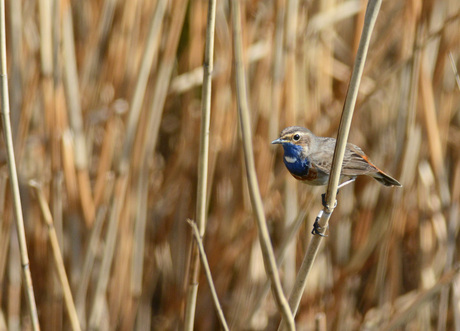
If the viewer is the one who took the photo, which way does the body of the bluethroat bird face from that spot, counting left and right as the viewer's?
facing to the left of the viewer

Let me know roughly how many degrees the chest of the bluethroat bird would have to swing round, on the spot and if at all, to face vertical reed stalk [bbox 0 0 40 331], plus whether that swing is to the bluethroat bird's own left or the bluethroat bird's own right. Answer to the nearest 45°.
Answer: approximately 45° to the bluethroat bird's own left
